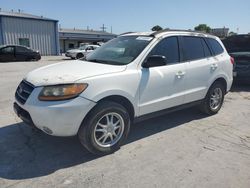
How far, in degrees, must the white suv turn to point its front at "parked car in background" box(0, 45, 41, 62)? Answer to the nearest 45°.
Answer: approximately 90° to its right

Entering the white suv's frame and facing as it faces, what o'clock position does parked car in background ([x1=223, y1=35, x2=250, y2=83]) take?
The parked car in background is roughly at 6 o'clock from the white suv.

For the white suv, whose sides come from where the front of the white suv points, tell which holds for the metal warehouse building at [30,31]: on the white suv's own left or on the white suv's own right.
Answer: on the white suv's own right

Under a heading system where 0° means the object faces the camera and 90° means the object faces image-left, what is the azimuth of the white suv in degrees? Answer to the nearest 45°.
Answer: approximately 45°
